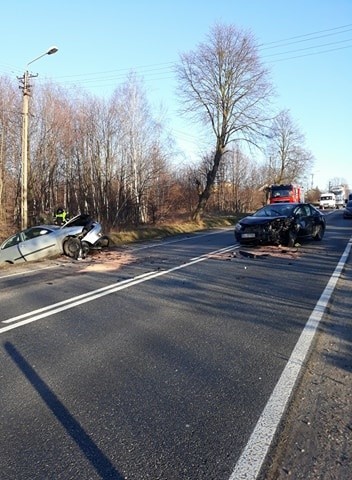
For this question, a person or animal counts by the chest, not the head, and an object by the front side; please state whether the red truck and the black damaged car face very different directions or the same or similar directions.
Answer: same or similar directions

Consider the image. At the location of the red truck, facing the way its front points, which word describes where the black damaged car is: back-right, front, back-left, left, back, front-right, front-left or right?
front-left

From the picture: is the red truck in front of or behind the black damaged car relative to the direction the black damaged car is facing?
behind

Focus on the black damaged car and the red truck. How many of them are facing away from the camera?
0

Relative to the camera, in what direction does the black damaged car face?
facing the viewer and to the left of the viewer
